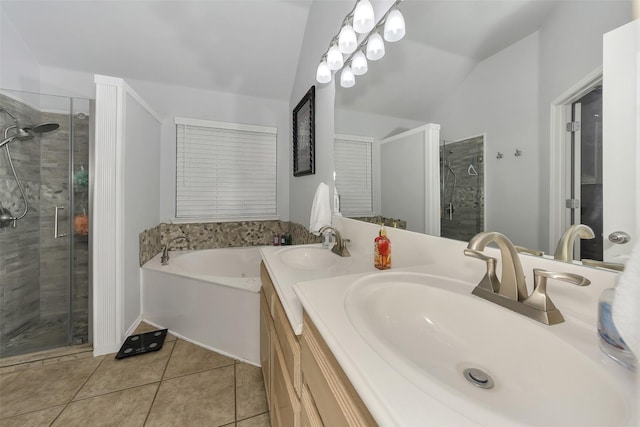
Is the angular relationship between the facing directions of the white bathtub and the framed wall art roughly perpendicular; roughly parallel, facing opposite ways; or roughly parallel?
roughly perpendicular

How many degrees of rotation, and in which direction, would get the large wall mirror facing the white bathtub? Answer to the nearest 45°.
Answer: approximately 45° to its right

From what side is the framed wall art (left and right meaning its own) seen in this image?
left

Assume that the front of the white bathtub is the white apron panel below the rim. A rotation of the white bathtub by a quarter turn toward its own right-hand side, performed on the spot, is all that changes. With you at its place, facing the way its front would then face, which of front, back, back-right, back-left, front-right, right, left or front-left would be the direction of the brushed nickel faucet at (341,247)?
back

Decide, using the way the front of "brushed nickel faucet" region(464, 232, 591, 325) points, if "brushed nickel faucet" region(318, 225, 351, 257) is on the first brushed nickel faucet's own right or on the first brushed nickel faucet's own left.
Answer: on the first brushed nickel faucet's own right
